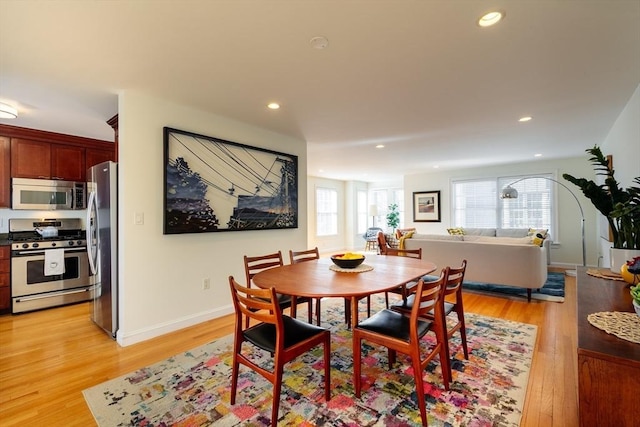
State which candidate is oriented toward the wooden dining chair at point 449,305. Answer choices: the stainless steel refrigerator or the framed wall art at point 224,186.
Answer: the framed wall art

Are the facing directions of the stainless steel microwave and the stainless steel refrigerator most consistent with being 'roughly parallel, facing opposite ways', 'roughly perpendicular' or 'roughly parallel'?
roughly perpendicular

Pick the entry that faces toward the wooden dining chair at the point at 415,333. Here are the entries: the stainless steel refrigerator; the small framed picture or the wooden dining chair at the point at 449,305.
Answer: the small framed picture

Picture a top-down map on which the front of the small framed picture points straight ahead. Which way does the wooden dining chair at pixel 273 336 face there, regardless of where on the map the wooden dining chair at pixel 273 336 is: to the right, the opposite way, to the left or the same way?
the opposite way

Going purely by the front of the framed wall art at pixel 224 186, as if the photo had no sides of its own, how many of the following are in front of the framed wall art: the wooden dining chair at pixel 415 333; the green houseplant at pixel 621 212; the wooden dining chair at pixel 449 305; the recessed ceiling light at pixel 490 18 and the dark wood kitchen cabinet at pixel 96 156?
4

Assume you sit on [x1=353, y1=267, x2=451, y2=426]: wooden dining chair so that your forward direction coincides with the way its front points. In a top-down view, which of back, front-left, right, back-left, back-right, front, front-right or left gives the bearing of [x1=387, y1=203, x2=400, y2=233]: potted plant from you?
front-right

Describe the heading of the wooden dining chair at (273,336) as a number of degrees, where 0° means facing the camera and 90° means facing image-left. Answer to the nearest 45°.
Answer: approximately 225°
